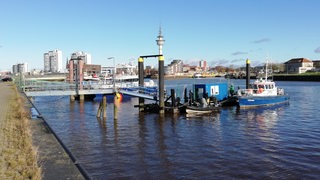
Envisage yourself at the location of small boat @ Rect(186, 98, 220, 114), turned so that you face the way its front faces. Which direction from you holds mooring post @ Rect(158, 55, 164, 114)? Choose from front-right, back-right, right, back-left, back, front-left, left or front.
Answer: front-left

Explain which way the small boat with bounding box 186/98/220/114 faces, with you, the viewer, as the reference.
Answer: facing to the left of the viewer

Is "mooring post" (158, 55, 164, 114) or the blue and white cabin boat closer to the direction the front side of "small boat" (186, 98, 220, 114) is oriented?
the mooring post

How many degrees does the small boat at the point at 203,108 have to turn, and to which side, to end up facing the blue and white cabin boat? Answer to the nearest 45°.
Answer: approximately 135° to its right
